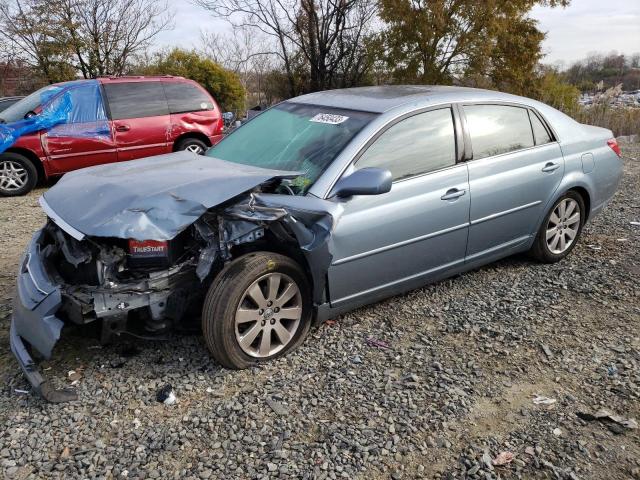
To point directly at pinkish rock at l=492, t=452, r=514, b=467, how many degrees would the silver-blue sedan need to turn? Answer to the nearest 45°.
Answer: approximately 90° to its left

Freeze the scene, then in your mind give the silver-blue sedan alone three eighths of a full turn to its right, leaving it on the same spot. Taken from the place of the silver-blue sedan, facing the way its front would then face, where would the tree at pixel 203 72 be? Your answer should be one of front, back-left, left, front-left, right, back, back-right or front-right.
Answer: front

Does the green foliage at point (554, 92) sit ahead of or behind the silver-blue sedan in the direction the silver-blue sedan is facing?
behind

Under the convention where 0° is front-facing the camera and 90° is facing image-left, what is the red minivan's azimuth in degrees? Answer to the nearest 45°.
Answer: approximately 45°

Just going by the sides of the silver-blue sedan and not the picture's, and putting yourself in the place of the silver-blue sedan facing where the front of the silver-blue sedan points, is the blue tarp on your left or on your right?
on your right

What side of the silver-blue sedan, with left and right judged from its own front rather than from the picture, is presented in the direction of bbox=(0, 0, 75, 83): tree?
right

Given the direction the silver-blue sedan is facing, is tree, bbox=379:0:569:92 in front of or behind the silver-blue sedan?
behind

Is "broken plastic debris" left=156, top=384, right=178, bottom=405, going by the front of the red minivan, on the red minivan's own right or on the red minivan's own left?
on the red minivan's own left
